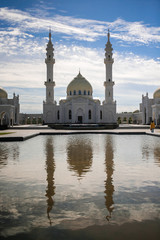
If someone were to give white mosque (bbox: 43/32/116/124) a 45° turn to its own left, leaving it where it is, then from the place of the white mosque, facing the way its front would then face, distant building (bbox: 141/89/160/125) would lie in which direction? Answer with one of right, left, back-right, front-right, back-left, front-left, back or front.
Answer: front-left

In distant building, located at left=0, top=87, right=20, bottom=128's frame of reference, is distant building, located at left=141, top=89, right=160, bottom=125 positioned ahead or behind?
ahead

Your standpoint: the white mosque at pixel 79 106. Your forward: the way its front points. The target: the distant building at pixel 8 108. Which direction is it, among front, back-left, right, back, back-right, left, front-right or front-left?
right

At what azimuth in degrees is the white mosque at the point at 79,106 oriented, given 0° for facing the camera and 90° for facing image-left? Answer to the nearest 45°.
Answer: approximately 0°
